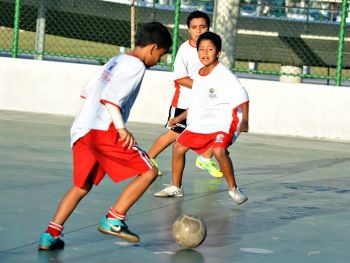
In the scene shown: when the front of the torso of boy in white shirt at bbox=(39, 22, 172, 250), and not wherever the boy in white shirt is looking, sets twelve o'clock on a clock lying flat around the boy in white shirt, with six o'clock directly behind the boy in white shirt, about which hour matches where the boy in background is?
The boy in background is roughly at 11 o'clock from the boy in white shirt.

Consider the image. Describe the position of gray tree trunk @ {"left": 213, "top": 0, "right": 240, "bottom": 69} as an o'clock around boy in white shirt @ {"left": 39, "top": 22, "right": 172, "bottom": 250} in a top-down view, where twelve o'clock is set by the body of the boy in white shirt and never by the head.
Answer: The gray tree trunk is roughly at 11 o'clock from the boy in white shirt.

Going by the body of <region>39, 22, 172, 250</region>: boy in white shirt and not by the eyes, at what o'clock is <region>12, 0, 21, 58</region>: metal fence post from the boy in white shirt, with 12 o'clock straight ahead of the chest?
The metal fence post is roughly at 10 o'clock from the boy in white shirt.

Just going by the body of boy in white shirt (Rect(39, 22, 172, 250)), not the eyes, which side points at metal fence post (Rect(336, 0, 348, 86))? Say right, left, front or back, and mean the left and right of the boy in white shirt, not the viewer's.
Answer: front

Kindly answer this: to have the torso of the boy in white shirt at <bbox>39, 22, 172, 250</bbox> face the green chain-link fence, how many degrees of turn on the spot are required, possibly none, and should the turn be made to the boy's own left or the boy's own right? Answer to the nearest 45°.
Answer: approximately 45° to the boy's own left

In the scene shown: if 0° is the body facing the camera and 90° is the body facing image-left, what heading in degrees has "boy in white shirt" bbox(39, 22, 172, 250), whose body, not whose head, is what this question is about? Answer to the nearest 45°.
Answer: approximately 225°
